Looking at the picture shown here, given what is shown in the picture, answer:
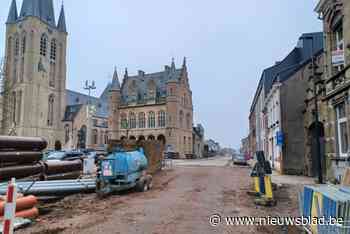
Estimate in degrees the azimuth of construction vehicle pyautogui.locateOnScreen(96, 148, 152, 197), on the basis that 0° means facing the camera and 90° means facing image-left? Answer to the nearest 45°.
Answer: approximately 45°

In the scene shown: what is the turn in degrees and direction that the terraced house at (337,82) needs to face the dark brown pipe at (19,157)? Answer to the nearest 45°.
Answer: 0° — it already faces it

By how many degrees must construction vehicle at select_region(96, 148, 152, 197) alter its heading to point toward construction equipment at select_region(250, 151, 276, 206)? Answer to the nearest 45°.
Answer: approximately 90° to its left

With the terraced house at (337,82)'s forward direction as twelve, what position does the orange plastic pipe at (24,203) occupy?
The orange plastic pipe is roughly at 12 o'clock from the terraced house.

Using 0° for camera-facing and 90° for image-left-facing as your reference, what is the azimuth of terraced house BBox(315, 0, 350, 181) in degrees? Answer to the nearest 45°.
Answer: approximately 45°

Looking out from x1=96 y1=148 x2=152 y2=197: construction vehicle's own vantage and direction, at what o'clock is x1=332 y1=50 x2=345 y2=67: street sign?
The street sign is roughly at 8 o'clock from the construction vehicle.

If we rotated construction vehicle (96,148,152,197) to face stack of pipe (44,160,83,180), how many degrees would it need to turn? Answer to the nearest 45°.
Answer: approximately 90° to its right

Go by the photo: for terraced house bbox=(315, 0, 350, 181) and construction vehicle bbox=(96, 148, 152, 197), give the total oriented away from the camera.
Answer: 0

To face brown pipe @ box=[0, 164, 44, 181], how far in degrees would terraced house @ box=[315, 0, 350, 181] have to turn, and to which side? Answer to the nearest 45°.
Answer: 0° — it already faces it

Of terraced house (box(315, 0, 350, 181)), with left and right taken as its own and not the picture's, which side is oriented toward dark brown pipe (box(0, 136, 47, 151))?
front
